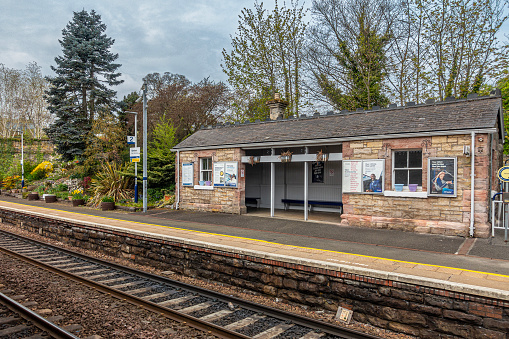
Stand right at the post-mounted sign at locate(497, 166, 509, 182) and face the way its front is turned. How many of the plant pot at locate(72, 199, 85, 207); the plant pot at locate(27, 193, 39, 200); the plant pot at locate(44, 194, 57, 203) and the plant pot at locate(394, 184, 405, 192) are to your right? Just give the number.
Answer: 4

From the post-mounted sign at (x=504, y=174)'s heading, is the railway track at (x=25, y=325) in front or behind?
in front

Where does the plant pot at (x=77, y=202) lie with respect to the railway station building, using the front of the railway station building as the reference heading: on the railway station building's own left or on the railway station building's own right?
on the railway station building's own right

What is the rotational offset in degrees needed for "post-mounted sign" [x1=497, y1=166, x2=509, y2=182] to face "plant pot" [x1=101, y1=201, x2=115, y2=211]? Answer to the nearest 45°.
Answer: approximately 90° to its right

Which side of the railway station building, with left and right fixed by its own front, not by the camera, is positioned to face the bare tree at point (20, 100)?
right

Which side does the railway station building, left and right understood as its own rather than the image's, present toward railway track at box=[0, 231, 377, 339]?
front

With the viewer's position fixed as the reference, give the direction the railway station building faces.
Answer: facing the viewer and to the left of the viewer

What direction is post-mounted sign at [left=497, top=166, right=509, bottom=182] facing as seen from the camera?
toward the camera

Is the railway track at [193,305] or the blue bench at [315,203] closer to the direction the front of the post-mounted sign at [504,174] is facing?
the railway track

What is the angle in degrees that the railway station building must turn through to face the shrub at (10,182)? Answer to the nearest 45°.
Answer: approximately 90° to its right
